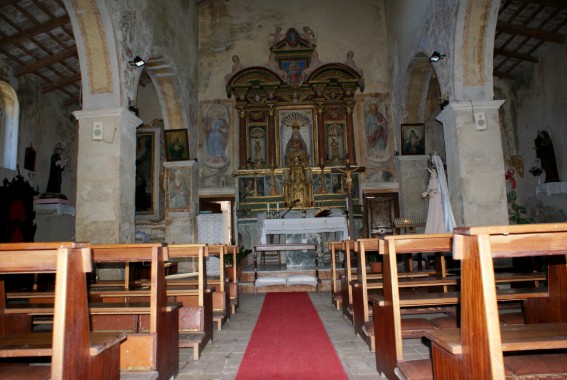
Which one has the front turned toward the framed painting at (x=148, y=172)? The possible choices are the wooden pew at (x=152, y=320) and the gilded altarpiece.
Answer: the wooden pew

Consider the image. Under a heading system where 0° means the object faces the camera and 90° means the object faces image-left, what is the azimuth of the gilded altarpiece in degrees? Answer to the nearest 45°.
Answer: approximately 0°

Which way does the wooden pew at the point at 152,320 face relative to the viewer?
away from the camera

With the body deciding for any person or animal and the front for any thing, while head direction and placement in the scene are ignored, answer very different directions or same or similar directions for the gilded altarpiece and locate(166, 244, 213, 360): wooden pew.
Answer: very different directions

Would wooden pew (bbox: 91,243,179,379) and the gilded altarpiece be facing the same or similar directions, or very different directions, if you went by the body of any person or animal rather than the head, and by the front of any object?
very different directions

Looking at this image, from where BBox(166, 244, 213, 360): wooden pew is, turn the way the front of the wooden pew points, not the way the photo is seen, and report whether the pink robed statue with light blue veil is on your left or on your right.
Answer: on your right

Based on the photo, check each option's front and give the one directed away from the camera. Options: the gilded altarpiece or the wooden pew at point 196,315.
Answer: the wooden pew

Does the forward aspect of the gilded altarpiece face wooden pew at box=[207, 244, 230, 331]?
yes

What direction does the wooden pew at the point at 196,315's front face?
away from the camera

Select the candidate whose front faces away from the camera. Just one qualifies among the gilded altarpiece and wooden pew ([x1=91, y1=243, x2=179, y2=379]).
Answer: the wooden pew
